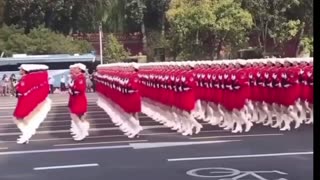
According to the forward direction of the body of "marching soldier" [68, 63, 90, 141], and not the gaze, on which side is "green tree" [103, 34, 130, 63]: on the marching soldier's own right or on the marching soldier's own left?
on the marching soldier's own right

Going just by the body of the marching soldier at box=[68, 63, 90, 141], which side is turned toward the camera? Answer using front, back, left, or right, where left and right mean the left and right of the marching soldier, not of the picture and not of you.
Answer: left

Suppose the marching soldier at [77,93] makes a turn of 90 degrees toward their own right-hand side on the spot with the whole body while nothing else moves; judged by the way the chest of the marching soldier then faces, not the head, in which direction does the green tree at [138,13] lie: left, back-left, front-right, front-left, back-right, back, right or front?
front

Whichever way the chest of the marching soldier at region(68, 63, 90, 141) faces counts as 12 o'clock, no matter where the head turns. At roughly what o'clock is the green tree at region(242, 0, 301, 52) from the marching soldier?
The green tree is roughly at 4 o'clock from the marching soldier.

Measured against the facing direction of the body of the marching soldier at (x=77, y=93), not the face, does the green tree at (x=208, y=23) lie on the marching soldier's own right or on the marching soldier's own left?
on the marching soldier's own right
